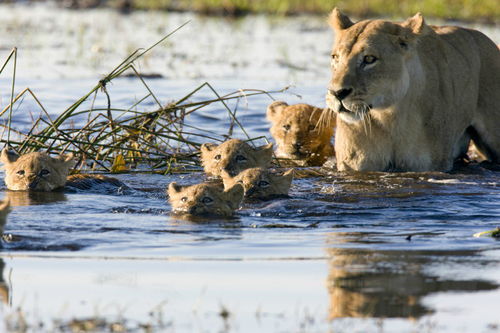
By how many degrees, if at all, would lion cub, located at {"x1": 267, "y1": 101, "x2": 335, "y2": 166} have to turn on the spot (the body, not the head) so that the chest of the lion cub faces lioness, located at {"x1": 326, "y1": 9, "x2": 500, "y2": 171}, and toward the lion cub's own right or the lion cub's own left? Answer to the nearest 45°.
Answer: approximately 90° to the lion cub's own left

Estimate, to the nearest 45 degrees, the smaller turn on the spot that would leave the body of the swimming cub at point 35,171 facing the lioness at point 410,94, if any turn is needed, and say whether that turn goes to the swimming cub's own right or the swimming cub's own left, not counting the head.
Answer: approximately 135° to the swimming cub's own left

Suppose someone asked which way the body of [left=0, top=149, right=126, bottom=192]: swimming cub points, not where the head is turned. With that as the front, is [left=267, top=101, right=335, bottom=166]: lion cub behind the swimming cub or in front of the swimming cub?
behind

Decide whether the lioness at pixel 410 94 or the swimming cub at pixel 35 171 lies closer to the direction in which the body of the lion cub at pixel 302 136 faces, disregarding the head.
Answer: the swimming cub

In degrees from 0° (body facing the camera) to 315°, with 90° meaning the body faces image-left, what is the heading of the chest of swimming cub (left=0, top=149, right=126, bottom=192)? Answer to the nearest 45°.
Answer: approximately 45°

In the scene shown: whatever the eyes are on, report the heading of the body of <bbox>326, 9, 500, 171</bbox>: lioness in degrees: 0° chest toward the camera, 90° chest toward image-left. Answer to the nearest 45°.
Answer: approximately 45°

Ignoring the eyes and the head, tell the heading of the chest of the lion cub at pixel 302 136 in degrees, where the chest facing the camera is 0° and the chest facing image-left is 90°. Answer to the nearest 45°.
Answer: approximately 45°

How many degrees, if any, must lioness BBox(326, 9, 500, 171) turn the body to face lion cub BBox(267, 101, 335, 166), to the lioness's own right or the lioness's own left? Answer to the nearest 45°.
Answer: approximately 90° to the lioness's own right
